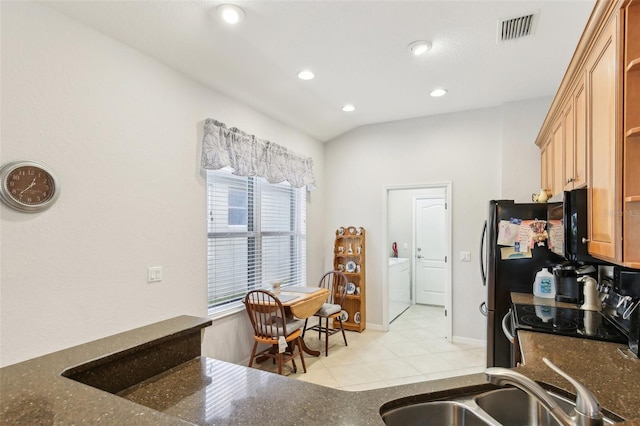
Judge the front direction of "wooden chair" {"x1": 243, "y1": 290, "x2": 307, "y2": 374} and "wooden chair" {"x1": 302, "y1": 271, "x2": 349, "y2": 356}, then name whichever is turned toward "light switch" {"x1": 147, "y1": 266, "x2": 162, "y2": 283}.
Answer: "wooden chair" {"x1": 302, "y1": 271, "x2": 349, "y2": 356}

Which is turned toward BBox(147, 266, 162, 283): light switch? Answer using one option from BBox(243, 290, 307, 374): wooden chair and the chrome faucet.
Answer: the chrome faucet

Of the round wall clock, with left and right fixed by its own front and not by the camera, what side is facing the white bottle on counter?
front

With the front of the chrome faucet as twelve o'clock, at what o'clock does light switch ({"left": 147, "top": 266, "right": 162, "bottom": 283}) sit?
The light switch is roughly at 12 o'clock from the chrome faucet.

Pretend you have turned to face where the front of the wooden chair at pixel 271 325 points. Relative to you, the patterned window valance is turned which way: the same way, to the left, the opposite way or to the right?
to the right

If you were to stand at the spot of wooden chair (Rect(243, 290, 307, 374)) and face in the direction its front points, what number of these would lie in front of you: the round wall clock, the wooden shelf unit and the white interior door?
2

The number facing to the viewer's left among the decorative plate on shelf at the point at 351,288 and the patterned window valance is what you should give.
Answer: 0

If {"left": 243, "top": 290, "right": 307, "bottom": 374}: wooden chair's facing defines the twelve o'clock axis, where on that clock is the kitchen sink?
The kitchen sink is roughly at 4 o'clock from the wooden chair.

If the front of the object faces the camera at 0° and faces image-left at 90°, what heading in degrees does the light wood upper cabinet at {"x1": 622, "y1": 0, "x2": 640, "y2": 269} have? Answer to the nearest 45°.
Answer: approximately 45°

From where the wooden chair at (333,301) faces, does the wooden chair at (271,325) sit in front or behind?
in front

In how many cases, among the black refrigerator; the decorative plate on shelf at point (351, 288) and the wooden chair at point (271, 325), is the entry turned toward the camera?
1

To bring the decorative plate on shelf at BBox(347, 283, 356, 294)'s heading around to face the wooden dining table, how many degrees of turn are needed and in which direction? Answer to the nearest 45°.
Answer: approximately 45° to its right

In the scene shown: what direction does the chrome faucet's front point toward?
to the viewer's left

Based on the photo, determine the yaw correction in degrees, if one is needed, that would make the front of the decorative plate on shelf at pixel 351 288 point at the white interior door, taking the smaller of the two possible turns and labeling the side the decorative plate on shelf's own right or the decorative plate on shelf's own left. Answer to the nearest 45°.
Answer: approximately 135° to the decorative plate on shelf's own left

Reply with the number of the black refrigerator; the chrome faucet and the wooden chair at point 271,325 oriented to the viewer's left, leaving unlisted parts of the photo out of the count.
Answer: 2
